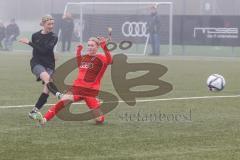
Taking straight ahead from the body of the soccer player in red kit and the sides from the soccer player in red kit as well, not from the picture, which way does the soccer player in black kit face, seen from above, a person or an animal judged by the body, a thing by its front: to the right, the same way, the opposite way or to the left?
to the left

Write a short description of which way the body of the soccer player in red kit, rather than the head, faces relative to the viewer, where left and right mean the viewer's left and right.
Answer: facing the viewer and to the left of the viewer

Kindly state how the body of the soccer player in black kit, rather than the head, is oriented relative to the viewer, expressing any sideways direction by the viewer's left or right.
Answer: facing the viewer and to the right of the viewer

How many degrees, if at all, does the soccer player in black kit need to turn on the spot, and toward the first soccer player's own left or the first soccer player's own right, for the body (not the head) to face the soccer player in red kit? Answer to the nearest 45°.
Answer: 0° — they already face them

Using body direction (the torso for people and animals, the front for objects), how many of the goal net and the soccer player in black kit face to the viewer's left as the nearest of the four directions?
0

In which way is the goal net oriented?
toward the camera

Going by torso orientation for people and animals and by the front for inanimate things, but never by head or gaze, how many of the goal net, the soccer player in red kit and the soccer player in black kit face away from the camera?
0

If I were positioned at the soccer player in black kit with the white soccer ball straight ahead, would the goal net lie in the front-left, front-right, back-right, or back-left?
front-left

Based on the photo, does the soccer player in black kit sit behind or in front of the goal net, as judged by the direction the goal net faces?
in front

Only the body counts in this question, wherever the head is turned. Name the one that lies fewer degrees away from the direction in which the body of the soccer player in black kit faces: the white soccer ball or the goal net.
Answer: the white soccer ball

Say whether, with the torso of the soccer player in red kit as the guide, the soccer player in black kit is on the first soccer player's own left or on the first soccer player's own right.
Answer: on the first soccer player's own right

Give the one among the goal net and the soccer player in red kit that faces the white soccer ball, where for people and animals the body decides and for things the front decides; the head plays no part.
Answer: the goal net

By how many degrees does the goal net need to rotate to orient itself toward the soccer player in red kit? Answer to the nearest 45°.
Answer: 0° — it already faces them
